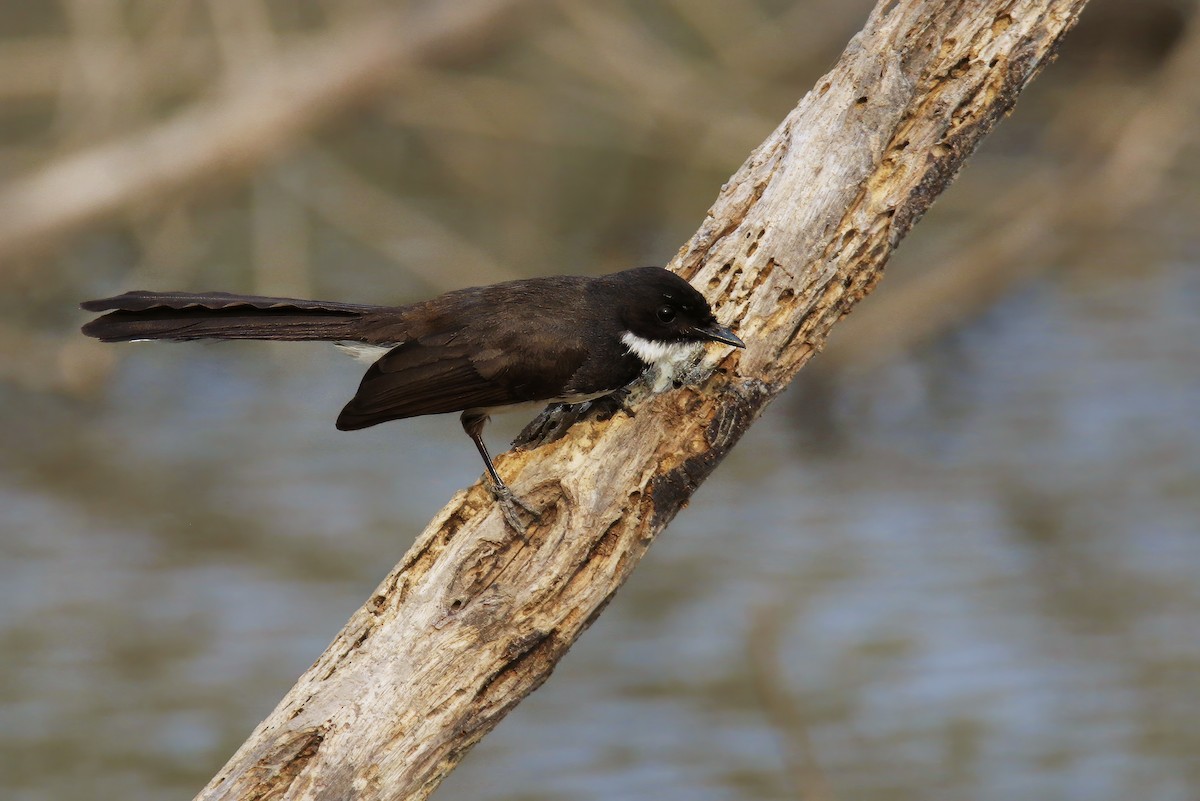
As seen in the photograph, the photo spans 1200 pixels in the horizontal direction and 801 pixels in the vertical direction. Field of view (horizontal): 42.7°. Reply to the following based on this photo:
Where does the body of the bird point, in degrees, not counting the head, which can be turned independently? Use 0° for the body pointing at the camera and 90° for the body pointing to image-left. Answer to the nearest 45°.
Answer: approximately 270°
